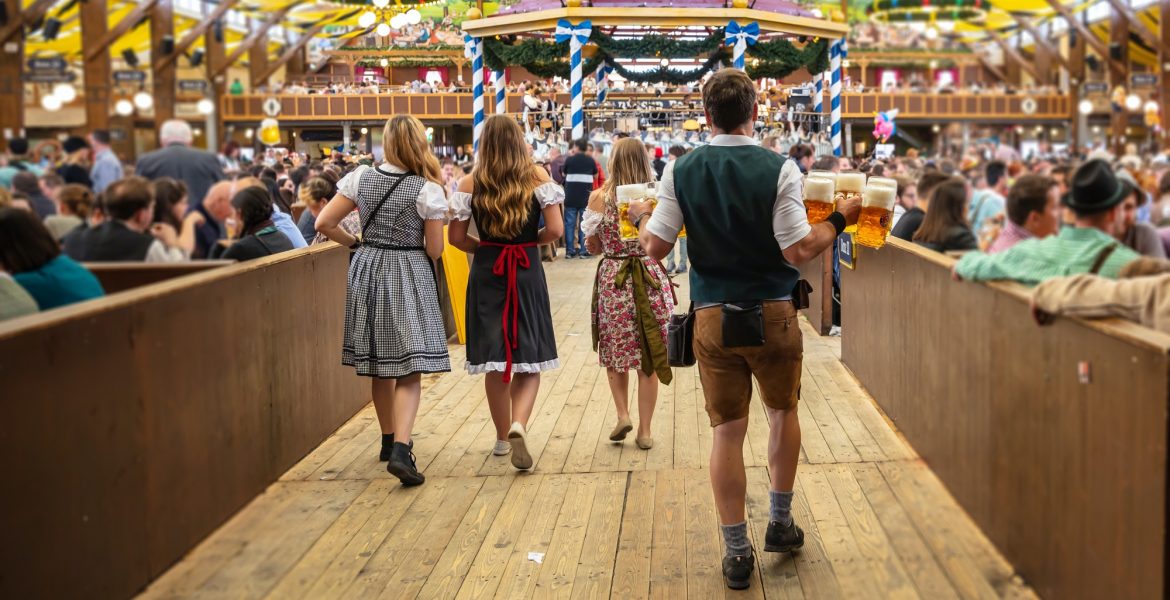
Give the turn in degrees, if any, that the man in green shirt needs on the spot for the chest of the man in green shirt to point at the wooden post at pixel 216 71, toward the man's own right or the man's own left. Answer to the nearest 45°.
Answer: approximately 90° to the man's own left

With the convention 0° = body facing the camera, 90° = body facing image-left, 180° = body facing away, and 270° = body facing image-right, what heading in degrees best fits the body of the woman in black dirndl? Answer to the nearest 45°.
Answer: approximately 180°

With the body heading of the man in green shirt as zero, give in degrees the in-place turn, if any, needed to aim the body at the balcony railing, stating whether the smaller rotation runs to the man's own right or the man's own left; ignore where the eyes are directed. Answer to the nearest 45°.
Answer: approximately 45° to the man's own left

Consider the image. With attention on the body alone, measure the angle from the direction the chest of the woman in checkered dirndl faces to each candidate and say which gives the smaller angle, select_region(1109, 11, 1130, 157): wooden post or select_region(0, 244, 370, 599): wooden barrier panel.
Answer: the wooden post

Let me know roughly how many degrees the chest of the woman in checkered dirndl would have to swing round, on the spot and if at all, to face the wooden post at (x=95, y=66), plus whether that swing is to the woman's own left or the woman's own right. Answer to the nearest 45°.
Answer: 0° — they already face it

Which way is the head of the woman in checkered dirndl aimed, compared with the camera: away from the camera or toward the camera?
away from the camera

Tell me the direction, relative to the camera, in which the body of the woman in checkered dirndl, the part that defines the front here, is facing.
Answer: away from the camera

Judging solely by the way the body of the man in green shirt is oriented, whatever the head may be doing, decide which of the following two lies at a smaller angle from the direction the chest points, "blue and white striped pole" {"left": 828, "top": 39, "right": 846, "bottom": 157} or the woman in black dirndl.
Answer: the blue and white striped pole
